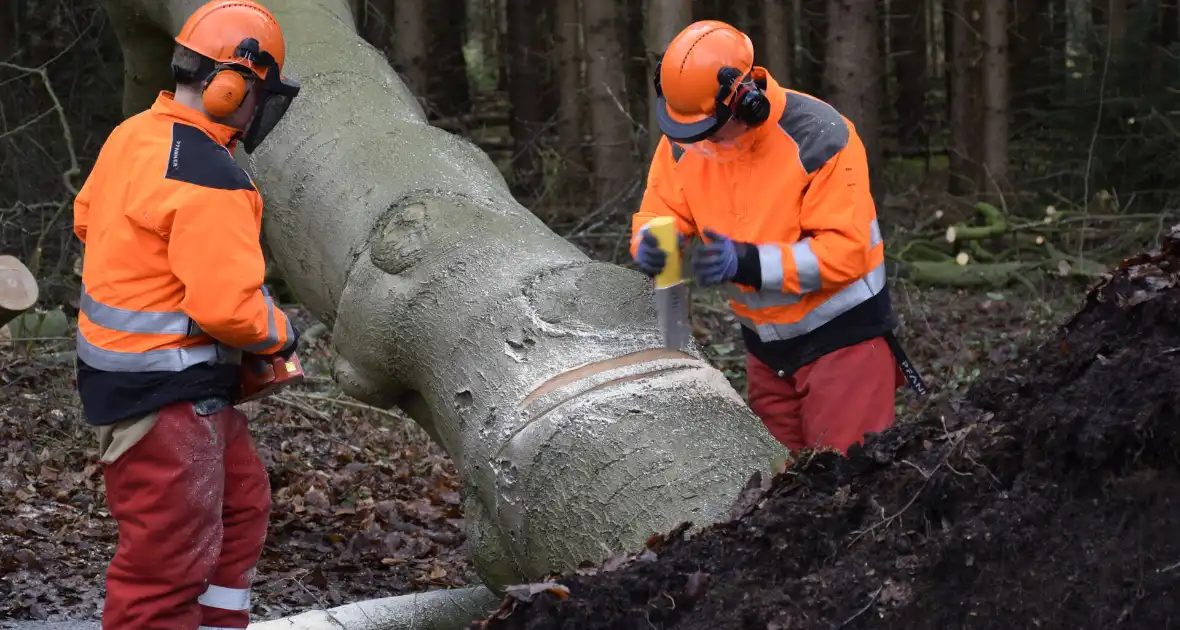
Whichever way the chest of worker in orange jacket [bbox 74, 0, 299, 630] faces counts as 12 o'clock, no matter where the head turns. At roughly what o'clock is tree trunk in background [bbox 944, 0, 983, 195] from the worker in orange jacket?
The tree trunk in background is roughly at 12 o'clock from the worker in orange jacket.

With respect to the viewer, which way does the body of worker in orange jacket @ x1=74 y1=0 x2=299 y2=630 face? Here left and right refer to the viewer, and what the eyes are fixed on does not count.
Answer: facing away from the viewer and to the right of the viewer

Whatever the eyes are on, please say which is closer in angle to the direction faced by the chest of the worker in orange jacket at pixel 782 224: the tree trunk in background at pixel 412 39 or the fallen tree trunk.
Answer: the fallen tree trunk

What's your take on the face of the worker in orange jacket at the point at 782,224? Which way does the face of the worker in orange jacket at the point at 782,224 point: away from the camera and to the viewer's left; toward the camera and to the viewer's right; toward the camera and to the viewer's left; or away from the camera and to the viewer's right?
toward the camera and to the viewer's left

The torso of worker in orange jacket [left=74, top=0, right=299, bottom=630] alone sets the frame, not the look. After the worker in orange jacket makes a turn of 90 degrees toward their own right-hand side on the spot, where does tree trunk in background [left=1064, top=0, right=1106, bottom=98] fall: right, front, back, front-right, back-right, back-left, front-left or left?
left

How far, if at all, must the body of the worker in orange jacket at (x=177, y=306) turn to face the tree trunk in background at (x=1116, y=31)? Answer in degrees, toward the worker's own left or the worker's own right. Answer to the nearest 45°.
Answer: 0° — they already face it

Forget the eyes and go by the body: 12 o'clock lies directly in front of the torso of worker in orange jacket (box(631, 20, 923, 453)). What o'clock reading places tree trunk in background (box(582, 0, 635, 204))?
The tree trunk in background is roughly at 4 o'clock from the worker in orange jacket.

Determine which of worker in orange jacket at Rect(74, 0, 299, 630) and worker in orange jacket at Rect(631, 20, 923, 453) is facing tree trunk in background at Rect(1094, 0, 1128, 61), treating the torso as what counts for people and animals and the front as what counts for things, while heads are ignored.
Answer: worker in orange jacket at Rect(74, 0, 299, 630)

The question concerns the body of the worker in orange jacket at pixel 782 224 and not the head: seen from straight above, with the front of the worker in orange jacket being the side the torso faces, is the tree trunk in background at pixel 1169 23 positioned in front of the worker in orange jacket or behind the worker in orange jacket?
behind

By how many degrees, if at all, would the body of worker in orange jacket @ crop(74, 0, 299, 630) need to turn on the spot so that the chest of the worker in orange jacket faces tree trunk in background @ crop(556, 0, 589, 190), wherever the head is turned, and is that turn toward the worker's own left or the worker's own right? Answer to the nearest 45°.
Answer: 0° — they already face it

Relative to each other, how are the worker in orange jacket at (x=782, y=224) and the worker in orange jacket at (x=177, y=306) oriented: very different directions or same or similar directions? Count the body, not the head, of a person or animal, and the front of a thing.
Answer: very different directions

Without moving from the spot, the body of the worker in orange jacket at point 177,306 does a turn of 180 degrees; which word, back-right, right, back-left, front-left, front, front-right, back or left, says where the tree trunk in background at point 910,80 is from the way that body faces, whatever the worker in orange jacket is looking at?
back

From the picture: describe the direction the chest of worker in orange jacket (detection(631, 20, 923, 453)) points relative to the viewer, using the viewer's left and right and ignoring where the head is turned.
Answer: facing the viewer and to the left of the viewer

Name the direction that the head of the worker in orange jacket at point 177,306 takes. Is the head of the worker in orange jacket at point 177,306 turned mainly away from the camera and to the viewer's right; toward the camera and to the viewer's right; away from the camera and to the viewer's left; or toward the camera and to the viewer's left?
away from the camera and to the viewer's right
